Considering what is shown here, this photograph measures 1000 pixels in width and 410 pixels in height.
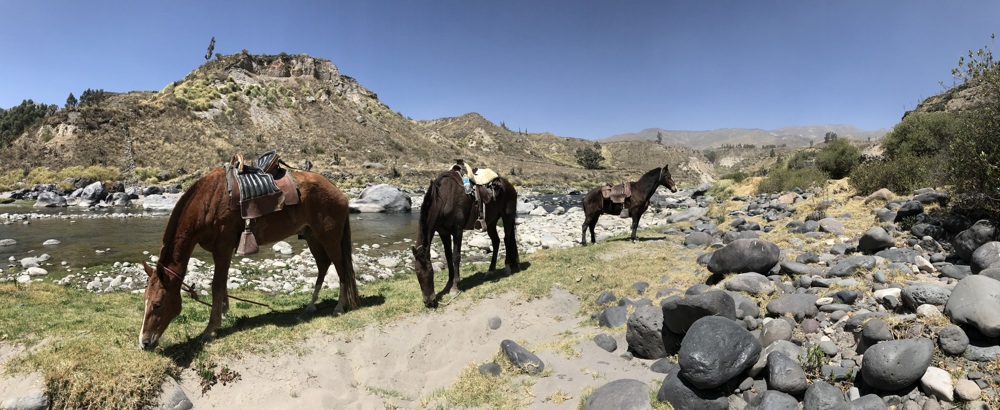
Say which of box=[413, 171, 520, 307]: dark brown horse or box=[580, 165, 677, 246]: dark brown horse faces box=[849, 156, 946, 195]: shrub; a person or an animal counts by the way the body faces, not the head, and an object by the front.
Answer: box=[580, 165, 677, 246]: dark brown horse

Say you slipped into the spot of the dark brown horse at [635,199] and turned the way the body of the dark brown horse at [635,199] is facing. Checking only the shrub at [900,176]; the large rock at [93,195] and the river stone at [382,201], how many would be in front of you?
1

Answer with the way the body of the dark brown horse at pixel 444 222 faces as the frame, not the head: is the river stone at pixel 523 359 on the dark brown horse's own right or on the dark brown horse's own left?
on the dark brown horse's own left

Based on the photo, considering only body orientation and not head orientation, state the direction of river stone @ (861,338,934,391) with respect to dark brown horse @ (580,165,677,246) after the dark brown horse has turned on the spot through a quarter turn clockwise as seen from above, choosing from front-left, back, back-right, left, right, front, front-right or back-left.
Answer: front

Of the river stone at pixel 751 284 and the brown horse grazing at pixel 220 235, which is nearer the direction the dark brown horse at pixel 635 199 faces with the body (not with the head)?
the river stone

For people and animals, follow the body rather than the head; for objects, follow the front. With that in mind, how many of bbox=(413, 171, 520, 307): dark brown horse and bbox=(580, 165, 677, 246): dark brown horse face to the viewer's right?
1

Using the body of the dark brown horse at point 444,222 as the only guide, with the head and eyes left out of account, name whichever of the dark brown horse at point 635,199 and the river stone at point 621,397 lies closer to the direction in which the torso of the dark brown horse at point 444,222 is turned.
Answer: the river stone

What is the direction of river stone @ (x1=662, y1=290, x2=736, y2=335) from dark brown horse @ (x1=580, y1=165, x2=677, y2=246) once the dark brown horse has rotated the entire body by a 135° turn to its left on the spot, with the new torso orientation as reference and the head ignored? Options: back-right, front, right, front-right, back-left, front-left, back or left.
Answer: back-left

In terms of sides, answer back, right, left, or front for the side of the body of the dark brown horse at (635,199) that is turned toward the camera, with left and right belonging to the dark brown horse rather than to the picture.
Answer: right

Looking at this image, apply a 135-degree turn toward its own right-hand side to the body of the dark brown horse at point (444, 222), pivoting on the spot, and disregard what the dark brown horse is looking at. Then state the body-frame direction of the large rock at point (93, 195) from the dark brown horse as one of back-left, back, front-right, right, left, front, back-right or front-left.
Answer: front-left

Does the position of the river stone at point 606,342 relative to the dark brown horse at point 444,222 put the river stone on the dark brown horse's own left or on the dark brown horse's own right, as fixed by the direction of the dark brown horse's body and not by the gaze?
on the dark brown horse's own left

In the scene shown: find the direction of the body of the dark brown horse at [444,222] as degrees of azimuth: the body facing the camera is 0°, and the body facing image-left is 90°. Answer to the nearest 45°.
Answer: approximately 45°

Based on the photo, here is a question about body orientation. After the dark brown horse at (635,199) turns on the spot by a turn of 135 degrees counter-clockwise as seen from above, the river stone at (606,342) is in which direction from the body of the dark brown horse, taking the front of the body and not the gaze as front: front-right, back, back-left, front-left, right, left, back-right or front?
back-left

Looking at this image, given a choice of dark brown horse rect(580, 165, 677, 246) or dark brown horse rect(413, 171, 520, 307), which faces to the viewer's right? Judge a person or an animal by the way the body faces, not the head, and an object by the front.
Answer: dark brown horse rect(580, 165, 677, 246)

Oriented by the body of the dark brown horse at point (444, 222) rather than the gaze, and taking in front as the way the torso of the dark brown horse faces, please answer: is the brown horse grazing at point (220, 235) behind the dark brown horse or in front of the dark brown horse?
in front

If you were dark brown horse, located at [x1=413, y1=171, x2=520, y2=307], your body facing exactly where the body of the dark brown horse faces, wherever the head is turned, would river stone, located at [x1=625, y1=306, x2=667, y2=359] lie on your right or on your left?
on your left

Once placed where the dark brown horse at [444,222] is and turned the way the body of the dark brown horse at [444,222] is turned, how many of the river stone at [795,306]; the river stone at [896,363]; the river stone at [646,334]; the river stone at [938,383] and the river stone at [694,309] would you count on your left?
5

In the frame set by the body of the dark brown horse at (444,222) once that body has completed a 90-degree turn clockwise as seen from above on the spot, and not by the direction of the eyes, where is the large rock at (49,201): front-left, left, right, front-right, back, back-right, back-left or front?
front

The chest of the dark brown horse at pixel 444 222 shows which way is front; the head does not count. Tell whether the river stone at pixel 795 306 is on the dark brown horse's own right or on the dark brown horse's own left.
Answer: on the dark brown horse's own left

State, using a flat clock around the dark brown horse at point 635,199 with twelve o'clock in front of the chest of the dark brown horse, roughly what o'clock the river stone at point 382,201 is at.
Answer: The river stone is roughly at 7 o'clock from the dark brown horse.

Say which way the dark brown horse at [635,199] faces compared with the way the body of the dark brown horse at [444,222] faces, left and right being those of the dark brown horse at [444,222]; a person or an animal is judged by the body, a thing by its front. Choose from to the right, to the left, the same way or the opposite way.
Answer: to the left
